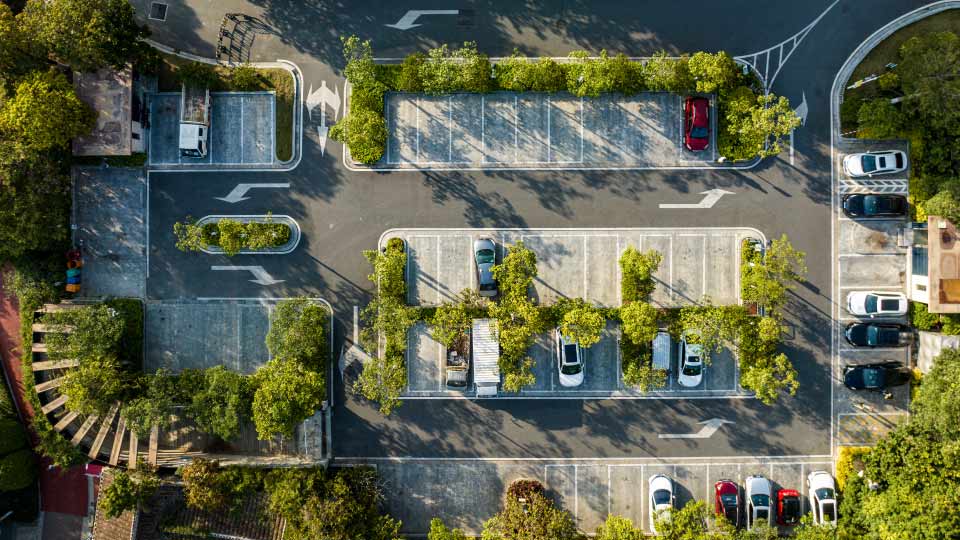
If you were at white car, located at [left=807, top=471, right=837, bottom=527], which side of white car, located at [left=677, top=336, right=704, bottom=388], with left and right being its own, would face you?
left

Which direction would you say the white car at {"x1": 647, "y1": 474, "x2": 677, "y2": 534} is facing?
away from the camera

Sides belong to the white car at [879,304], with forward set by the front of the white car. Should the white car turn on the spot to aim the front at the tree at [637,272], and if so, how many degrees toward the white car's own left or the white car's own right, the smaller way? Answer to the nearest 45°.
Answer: approximately 45° to the white car's own left

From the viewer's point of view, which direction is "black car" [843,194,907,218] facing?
to the viewer's left

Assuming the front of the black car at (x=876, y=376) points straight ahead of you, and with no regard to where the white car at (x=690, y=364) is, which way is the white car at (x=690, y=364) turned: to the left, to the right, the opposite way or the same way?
to the left

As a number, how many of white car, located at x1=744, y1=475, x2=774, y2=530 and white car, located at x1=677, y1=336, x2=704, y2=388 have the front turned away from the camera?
1

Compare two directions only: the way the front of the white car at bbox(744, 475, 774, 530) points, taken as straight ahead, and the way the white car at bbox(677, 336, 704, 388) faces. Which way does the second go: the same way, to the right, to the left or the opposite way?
the opposite way

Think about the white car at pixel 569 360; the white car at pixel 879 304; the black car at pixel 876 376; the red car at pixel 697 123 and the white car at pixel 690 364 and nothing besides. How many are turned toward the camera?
3

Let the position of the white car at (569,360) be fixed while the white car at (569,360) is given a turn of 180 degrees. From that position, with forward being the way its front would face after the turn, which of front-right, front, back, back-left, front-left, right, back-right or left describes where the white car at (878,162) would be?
right
